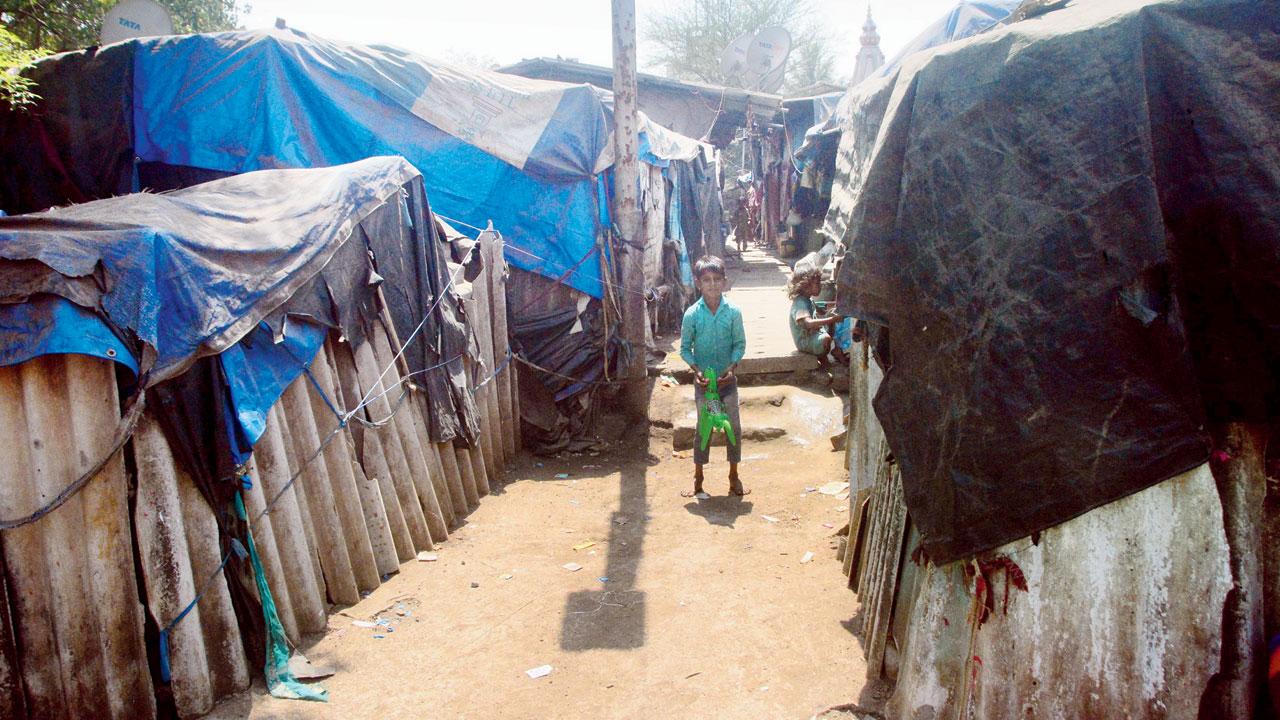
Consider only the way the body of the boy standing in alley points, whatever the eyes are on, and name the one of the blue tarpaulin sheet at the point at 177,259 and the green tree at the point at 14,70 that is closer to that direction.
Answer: the blue tarpaulin sheet

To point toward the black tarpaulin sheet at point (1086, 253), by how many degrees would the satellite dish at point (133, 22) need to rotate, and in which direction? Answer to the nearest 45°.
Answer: approximately 45° to its left

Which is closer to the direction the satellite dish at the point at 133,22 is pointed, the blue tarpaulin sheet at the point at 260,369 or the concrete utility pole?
the blue tarpaulin sheet

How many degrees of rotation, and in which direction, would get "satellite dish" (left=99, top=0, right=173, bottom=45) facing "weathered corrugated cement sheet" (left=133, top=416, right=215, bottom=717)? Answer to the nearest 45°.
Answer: approximately 45° to its left

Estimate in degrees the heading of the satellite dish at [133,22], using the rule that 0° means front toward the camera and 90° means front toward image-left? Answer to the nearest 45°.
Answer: approximately 45°

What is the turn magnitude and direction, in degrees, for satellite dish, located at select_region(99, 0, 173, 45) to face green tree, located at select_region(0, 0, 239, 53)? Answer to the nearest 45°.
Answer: approximately 135° to its right
